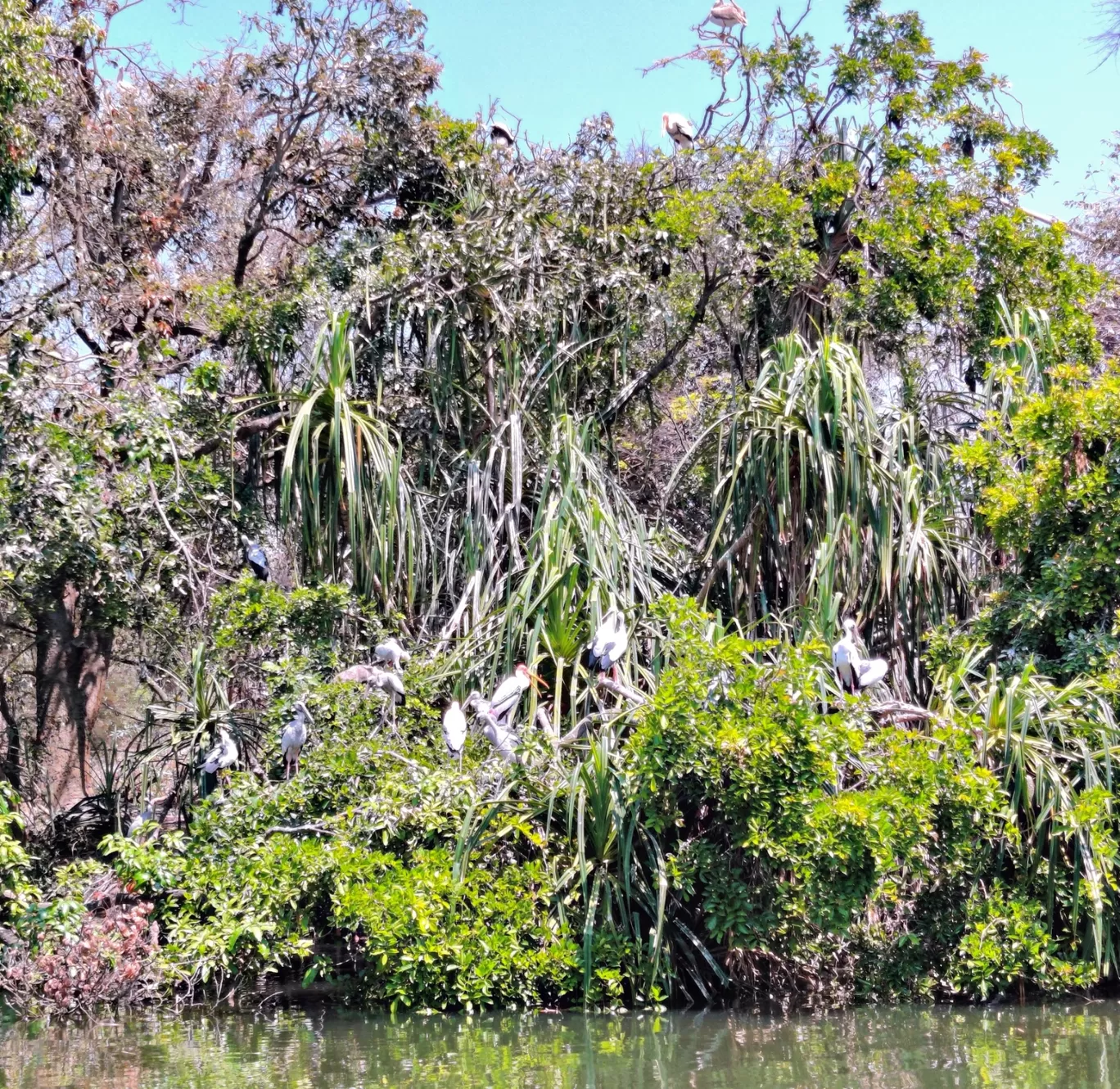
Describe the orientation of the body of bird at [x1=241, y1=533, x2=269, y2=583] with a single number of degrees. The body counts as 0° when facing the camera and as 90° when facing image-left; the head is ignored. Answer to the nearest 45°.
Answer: approximately 90°

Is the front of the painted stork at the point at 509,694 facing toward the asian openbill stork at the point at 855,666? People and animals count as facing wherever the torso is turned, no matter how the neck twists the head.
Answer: yes

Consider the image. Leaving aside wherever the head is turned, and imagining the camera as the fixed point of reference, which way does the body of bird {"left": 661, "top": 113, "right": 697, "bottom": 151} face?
to the viewer's left

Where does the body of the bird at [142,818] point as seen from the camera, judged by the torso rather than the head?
to the viewer's right
